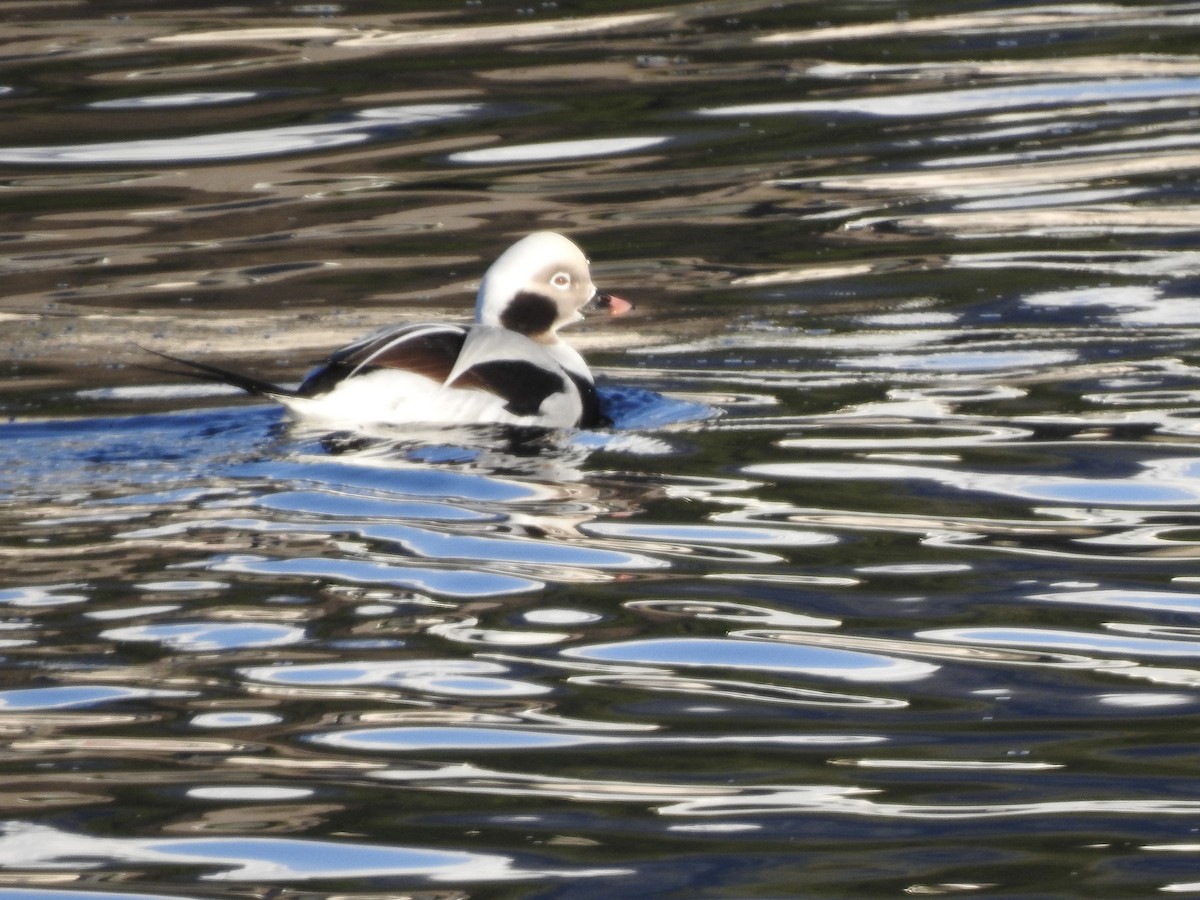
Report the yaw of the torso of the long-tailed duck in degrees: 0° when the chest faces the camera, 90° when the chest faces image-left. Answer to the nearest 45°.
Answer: approximately 270°
